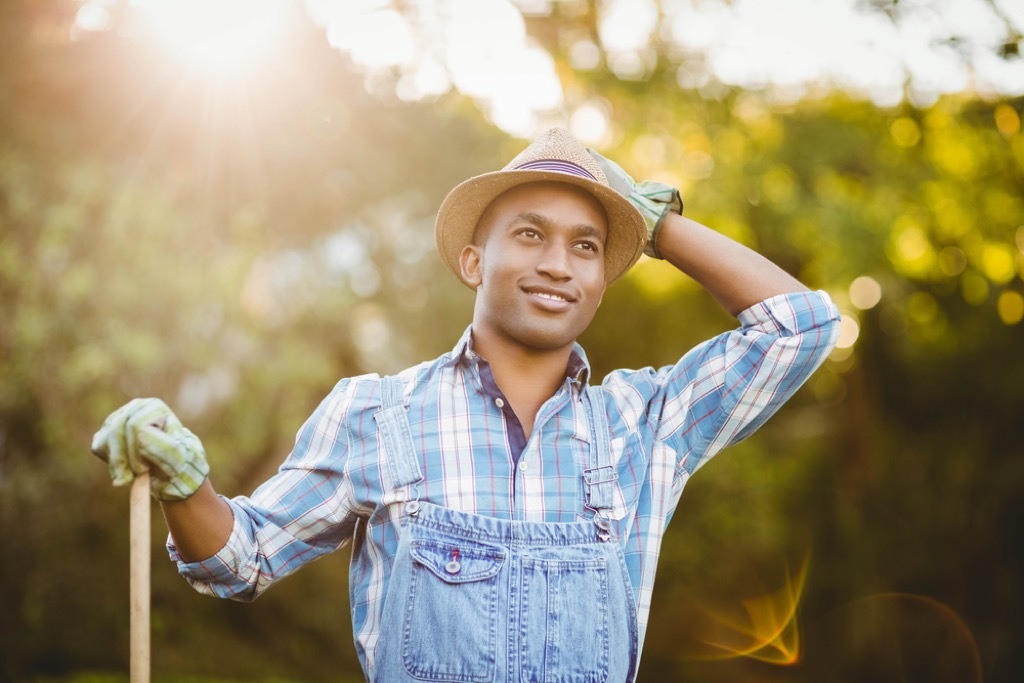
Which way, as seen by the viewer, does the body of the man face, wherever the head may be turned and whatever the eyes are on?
toward the camera

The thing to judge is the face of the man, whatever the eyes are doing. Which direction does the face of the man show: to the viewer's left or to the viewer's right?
to the viewer's right
